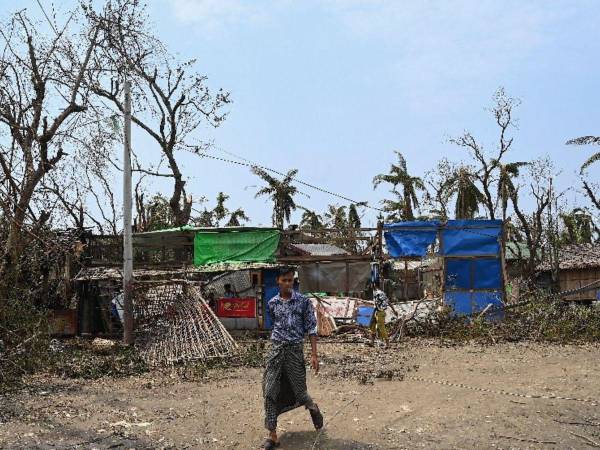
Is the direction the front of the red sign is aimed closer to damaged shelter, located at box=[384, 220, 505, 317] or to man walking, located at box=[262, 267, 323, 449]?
the man walking

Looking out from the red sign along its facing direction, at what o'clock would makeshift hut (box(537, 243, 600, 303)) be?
The makeshift hut is roughly at 8 o'clock from the red sign.

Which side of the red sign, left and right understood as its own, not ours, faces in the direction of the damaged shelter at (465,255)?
left

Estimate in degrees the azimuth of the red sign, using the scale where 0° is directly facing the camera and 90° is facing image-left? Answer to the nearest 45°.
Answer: approximately 0°

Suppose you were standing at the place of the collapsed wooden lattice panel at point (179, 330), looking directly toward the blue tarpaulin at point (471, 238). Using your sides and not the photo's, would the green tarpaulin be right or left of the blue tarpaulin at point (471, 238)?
left

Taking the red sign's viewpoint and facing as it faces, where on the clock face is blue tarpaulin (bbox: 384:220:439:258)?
The blue tarpaulin is roughly at 9 o'clock from the red sign.
